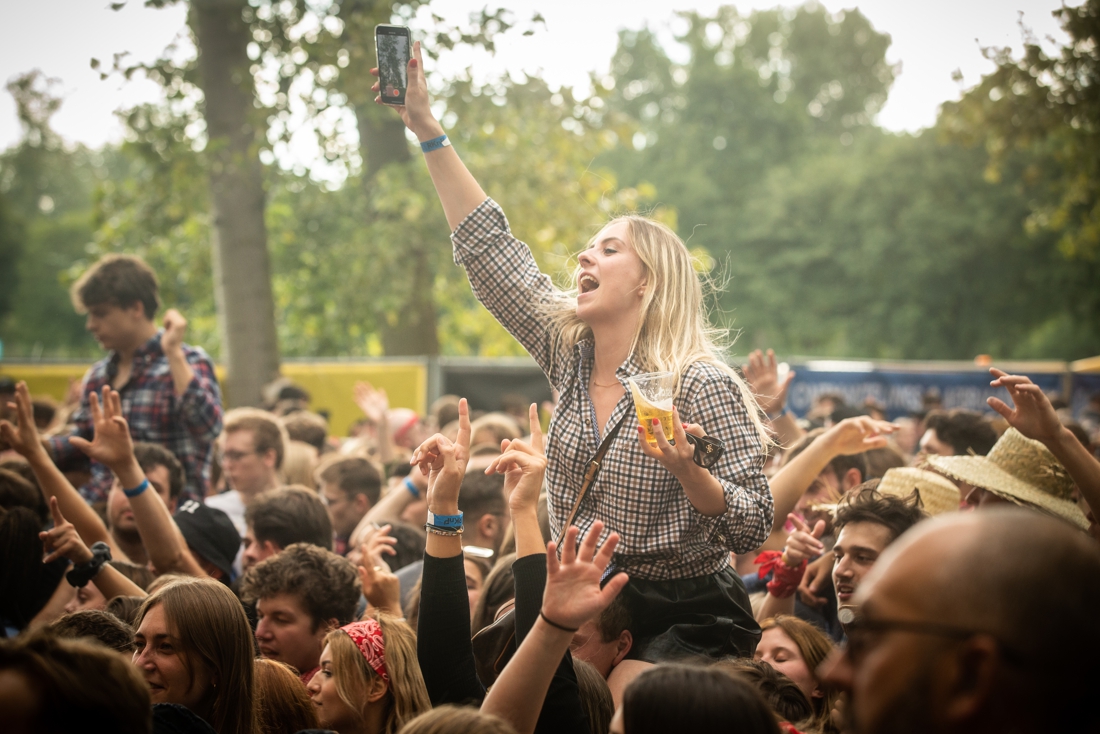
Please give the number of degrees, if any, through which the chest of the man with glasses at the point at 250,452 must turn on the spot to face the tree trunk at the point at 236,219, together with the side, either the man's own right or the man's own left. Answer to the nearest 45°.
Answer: approximately 135° to the man's own right

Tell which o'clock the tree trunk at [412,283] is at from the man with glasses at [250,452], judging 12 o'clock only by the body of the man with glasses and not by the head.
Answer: The tree trunk is roughly at 5 o'clock from the man with glasses.

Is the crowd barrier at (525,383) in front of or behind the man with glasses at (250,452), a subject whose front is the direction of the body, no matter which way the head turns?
behind

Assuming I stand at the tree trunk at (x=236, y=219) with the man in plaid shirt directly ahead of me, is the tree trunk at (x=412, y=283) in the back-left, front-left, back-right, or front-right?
back-left

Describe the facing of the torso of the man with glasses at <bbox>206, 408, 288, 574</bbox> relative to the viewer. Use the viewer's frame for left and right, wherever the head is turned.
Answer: facing the viewer and to the left of the viewer

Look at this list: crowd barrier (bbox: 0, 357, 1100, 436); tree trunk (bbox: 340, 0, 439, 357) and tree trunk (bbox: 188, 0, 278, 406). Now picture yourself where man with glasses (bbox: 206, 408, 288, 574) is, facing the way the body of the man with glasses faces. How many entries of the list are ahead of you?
0
